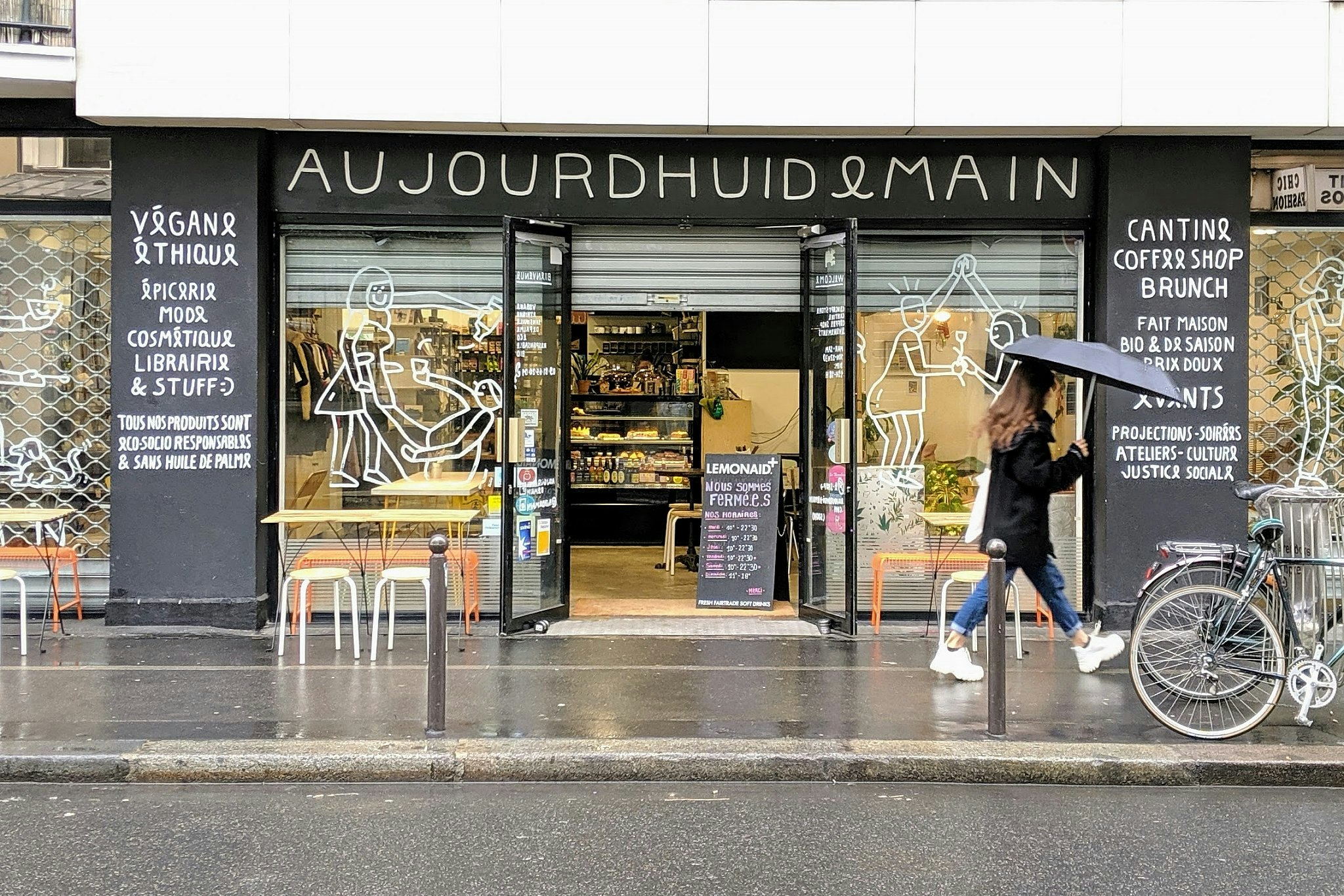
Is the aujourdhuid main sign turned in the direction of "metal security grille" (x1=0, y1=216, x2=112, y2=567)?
no

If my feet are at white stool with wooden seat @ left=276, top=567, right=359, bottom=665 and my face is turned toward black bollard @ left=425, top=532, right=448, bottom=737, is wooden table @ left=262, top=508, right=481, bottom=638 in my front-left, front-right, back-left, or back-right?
back-left

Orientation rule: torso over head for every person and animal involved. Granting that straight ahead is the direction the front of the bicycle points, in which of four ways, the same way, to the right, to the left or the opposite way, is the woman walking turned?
the same way

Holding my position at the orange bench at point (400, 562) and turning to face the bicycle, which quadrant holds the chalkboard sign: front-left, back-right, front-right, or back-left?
front-left

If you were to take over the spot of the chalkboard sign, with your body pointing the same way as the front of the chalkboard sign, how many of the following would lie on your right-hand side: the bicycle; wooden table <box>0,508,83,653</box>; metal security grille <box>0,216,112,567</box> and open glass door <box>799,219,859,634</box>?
2

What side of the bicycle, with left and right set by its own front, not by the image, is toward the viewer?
right

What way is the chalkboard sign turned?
toward the camera

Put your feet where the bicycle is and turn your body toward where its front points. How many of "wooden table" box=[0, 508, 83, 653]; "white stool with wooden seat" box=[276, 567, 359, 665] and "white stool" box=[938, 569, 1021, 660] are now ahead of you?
0

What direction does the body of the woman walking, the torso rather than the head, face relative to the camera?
to the viewer's right

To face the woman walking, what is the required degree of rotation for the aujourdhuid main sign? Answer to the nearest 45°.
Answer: approximately 45° to its left

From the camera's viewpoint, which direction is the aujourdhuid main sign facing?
toward the camera

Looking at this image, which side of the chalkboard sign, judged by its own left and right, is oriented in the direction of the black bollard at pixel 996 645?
front

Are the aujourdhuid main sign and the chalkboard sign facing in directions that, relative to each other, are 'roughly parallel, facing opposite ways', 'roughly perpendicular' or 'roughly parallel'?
roughly parallel

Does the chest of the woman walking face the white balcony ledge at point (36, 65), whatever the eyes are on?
no
